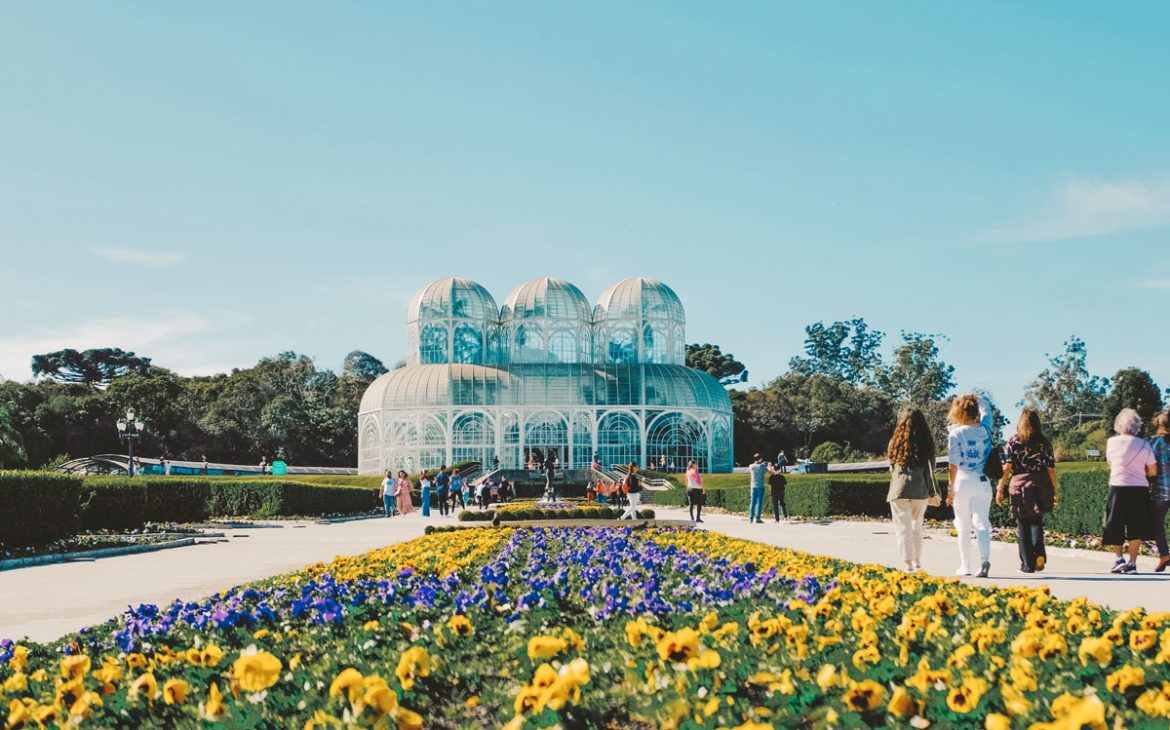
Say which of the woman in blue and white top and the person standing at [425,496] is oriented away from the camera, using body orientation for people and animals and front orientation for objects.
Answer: the woman in blue and white top

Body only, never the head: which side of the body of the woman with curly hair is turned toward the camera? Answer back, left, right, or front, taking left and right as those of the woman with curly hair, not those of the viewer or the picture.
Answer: back

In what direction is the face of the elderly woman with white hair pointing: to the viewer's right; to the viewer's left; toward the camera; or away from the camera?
away from the camera

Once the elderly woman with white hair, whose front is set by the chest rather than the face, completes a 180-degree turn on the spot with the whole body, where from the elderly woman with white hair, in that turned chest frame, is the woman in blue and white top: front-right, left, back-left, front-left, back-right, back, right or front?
front-right

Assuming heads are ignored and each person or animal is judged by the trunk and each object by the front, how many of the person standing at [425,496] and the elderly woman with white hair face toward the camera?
1

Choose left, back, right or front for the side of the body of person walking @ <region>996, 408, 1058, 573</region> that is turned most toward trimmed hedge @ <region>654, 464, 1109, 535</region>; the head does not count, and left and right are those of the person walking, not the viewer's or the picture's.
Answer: front

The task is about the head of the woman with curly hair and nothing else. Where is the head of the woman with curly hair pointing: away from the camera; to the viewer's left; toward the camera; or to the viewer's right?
away from the camera

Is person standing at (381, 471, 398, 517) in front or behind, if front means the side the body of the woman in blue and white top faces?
in front

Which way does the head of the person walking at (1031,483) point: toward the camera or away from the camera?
away from the camera

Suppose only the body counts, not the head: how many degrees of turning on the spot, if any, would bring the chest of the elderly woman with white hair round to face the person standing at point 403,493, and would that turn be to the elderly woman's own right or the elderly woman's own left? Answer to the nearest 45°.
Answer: approximately 45° to the elderly woman's own left

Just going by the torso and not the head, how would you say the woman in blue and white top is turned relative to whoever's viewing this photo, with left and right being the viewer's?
facing away from the viewer

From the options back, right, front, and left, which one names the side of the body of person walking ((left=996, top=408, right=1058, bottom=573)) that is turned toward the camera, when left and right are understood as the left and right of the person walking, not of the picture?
back

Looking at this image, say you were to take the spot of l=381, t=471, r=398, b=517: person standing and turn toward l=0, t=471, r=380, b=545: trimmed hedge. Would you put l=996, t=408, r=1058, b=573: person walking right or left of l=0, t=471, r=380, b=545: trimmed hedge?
left

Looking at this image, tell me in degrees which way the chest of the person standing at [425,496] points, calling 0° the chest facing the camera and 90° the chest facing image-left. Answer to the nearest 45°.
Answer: approximately 0°

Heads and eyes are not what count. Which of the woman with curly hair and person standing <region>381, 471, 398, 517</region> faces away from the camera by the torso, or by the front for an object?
the woman with curly hair

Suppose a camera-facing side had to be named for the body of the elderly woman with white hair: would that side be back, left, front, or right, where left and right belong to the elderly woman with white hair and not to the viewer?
back
